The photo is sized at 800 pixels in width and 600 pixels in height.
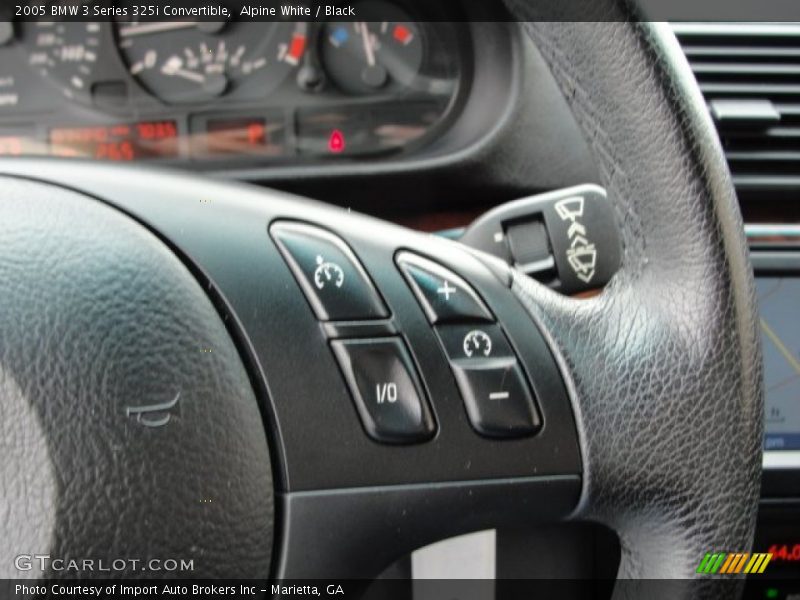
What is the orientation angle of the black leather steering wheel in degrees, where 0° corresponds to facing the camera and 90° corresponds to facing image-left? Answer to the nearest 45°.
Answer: approximately 0°
